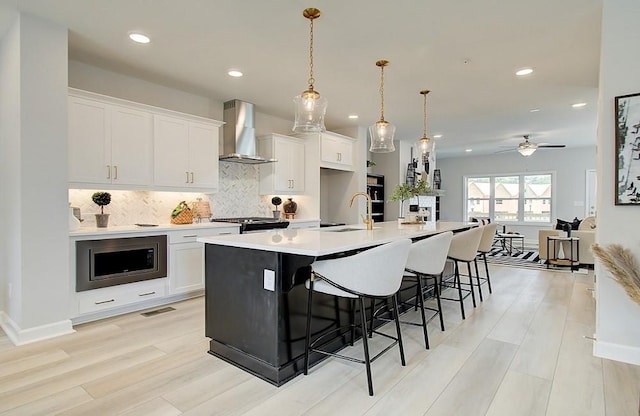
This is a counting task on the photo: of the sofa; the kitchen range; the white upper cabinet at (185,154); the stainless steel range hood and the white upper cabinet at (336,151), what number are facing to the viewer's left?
1

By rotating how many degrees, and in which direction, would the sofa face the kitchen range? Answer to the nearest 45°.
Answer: approximately 45° to its left

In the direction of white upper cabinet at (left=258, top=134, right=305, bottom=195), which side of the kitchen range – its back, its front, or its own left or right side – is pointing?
left

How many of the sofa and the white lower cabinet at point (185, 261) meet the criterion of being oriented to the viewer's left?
1

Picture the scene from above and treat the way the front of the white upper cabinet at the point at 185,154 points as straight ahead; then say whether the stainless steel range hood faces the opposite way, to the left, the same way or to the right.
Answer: the same way

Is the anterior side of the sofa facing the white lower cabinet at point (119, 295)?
no

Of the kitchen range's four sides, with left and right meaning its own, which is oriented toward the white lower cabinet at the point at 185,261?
right

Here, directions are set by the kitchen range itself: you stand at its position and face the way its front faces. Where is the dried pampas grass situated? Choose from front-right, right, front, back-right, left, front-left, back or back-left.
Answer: front

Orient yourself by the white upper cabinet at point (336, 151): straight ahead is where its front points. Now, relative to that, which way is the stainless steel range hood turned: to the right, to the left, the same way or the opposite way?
the same way

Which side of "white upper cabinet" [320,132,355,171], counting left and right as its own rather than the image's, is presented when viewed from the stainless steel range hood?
right

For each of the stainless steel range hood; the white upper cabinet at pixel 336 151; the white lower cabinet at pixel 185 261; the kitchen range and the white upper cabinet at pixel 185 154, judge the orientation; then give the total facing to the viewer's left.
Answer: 0

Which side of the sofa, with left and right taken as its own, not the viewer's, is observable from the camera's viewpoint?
left

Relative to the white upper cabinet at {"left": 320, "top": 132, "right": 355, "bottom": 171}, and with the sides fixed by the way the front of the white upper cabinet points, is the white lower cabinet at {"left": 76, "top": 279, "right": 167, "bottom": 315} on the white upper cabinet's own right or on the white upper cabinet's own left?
on the white upper cabinet's own right

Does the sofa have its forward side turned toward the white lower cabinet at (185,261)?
no

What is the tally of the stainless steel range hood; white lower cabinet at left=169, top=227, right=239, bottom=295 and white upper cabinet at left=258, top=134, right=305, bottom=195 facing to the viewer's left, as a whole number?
0

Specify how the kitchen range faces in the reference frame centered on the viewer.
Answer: facing the viewer and to the right of the viewer

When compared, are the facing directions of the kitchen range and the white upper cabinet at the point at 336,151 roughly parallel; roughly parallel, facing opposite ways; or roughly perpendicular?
roughly parallel

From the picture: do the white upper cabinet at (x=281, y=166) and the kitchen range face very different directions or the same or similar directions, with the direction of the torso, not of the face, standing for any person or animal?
same or similar directions

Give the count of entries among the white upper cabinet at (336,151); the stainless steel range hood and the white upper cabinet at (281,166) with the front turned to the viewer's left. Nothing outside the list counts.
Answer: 0
